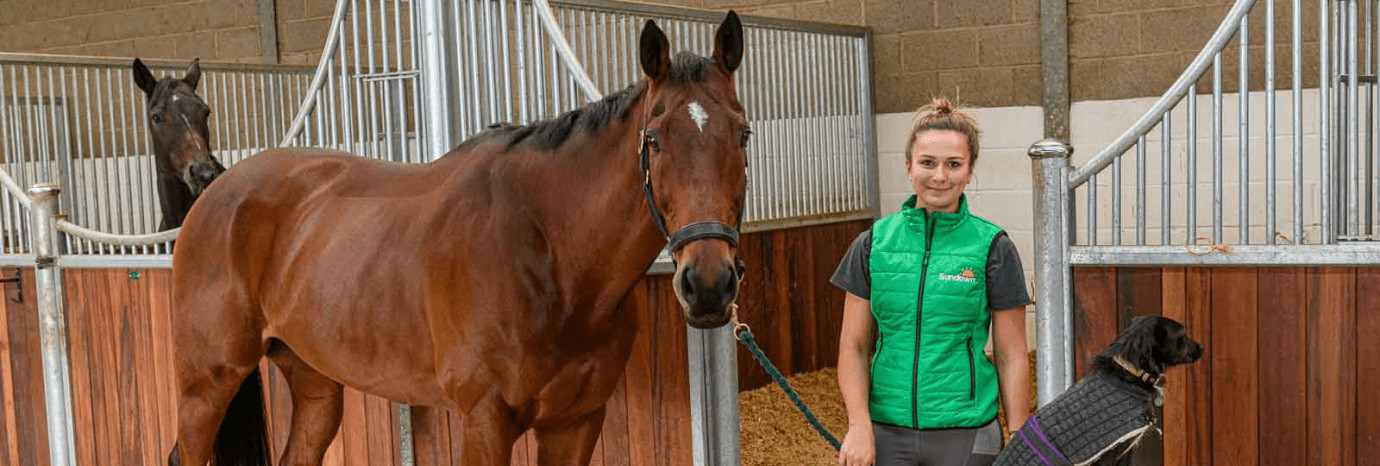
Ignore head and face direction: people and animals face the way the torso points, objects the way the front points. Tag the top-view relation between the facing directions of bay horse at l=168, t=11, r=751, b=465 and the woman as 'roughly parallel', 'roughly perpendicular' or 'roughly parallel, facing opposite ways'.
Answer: roughly perpendicular

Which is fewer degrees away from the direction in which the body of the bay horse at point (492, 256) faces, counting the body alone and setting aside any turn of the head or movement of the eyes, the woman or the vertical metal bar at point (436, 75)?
the woman

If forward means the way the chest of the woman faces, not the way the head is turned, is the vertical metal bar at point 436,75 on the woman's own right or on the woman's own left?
on the woman's own right

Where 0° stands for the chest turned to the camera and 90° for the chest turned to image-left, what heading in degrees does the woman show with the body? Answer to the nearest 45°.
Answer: approximately 0°

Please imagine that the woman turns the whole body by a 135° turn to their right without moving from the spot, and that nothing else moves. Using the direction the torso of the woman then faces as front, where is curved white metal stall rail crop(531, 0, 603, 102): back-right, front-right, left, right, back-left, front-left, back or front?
front

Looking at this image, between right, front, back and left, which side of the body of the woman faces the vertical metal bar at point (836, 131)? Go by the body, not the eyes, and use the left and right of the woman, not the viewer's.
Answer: back

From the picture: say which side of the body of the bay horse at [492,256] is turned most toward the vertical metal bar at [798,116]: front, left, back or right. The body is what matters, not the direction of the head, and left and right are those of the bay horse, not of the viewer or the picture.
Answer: left

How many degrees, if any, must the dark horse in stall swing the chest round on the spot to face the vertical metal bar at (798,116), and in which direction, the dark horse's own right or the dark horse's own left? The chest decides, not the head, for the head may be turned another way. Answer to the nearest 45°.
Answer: approximately 45° to the dark horse's own left
